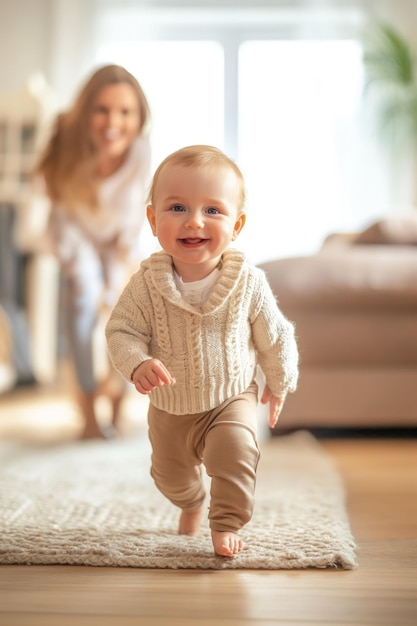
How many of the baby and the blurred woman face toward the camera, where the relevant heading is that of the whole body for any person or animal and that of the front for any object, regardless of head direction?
2

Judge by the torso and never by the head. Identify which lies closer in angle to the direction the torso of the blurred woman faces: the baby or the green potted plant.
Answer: the baby

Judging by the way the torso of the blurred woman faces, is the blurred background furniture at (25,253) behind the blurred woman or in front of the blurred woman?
behind

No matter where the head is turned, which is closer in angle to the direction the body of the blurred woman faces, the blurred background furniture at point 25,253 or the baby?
the baby

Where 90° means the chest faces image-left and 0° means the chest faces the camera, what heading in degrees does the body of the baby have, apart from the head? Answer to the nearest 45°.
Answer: approximately 0°

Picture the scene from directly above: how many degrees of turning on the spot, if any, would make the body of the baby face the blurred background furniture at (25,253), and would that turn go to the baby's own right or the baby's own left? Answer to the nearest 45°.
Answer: approximately 180°

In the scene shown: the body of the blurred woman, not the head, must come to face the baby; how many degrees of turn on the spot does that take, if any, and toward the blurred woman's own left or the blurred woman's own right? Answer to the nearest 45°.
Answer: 0° — they already face them

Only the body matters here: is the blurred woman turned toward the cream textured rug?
yes
